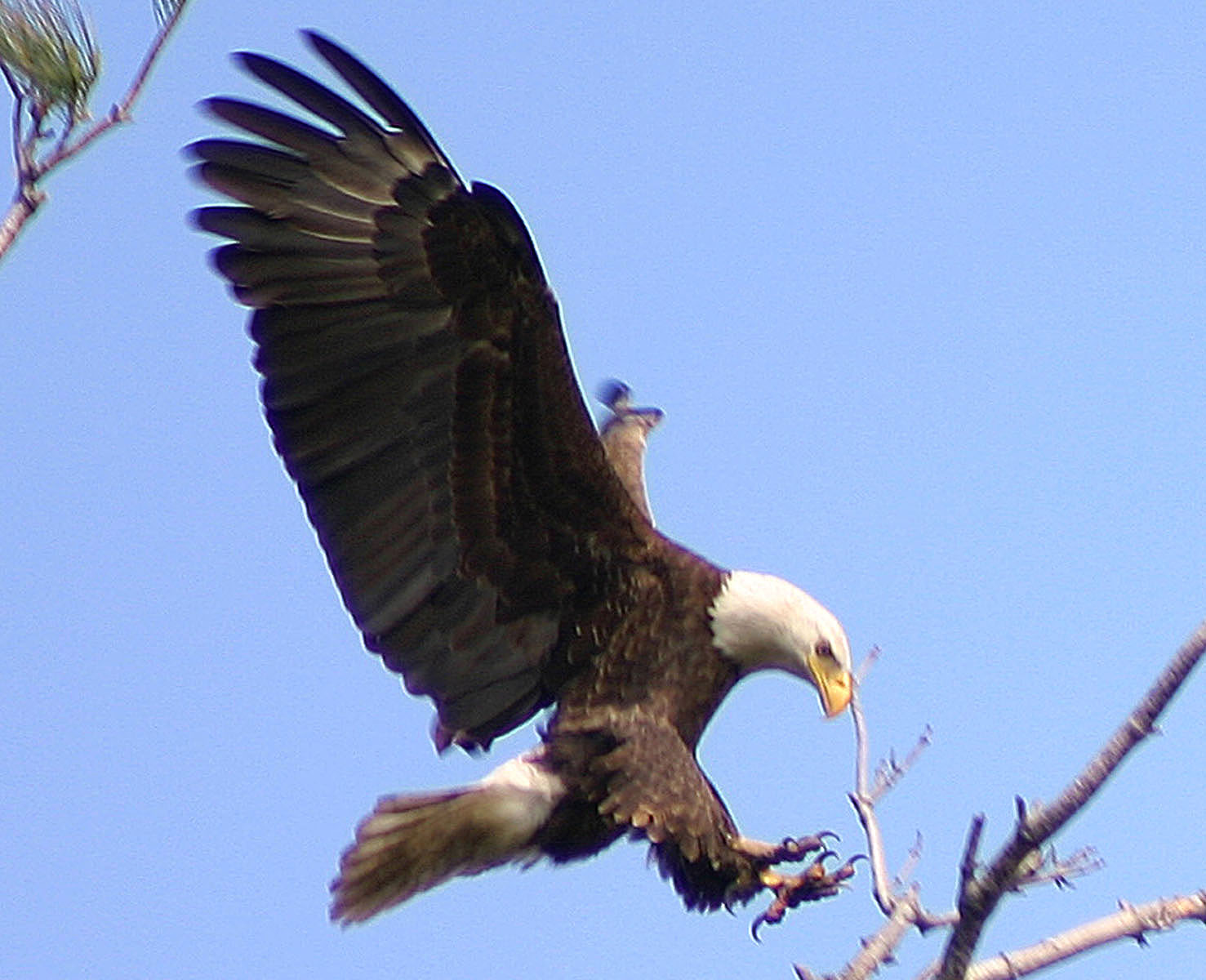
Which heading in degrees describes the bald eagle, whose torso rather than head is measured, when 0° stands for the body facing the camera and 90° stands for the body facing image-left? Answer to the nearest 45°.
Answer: approximately 270°
